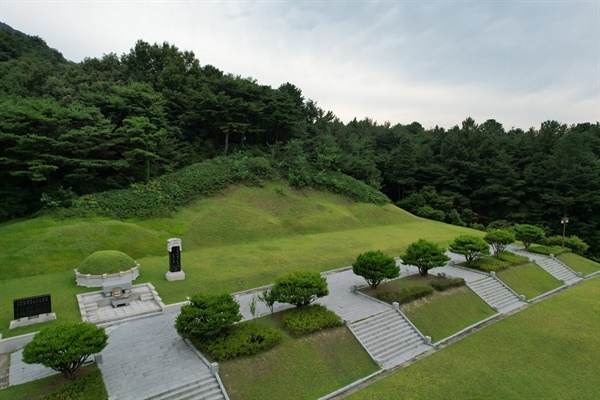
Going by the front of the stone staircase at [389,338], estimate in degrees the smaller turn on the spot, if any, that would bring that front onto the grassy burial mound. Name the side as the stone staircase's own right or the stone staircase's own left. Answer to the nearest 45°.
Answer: approximately 135° to the stone staircase's own right

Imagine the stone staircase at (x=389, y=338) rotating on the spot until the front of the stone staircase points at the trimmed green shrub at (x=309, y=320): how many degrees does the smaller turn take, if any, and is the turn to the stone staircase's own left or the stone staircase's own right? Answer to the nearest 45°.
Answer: approximately 90° to the stone staircase's own right

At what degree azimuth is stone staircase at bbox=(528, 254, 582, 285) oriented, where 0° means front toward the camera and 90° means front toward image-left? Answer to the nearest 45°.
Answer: approximately 315°

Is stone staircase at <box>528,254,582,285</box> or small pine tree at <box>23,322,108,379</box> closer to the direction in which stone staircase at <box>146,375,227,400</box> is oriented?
the stone staircase

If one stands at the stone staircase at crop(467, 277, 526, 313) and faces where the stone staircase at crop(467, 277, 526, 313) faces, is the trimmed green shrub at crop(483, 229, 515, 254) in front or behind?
behind

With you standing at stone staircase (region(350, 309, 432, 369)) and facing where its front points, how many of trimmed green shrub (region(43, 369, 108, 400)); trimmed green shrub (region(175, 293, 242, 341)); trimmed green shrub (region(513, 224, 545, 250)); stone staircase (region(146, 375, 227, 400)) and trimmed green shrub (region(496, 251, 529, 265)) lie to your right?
3

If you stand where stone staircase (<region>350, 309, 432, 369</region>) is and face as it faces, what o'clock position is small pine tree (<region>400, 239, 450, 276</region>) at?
The small pine tree is roughly at 8 o'clock from the stone staircase.

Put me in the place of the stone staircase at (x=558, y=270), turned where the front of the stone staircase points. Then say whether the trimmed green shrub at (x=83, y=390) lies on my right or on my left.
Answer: on my right

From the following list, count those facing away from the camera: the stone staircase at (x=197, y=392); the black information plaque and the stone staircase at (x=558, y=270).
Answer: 0

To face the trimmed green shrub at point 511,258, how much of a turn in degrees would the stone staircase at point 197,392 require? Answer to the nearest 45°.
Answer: approximately 45° to its left

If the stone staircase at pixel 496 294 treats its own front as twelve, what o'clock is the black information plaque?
The black information plaque is roughly at 3 o'clock from the stone staircase.

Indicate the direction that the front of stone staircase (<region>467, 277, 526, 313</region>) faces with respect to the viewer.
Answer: facing the viewer and to the right of the viewer

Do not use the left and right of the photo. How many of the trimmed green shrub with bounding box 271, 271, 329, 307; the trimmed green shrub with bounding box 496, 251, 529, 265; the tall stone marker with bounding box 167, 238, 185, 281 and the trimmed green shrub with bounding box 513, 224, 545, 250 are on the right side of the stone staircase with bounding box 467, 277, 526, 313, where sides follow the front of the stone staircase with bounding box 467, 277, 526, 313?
2

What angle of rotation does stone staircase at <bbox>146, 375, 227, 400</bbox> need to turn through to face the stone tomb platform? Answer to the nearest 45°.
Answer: approximately 180°

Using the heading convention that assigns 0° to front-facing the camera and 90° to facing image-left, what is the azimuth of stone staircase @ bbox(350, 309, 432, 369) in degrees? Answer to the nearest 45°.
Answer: approximately 315°

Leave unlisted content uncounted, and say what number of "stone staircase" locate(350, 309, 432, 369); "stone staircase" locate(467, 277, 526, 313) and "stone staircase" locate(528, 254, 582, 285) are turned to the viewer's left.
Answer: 0
